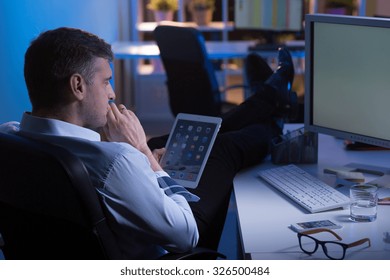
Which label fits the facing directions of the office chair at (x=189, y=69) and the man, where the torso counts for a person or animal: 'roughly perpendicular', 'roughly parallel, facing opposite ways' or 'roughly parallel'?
roughly parallel

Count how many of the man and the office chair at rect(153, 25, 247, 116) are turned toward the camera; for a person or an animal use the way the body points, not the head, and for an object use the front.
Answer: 0

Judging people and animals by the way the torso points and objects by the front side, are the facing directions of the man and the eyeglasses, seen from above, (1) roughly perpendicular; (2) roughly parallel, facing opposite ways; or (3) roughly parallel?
roughly parallel, facing opposite ways

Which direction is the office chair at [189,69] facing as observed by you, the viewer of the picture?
facing away from the viewer and to the right of the viewer

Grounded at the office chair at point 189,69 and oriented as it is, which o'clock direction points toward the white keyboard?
The white keyboard is roughly at 4 o'clock from the office chair.

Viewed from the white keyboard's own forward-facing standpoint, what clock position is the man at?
The man is roughly at 12 o'clock from the white keyboard.

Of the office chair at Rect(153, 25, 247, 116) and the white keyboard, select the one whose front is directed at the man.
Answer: the white keyboard

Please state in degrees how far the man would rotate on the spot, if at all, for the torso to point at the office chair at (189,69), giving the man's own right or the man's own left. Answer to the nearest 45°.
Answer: approximately 45° to the man's own left

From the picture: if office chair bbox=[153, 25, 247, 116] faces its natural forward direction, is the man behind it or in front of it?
behind

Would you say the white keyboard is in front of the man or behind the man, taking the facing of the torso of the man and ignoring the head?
in front

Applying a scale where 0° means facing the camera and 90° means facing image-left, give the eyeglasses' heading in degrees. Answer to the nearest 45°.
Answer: approximately 45°

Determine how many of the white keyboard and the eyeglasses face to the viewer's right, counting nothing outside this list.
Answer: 0

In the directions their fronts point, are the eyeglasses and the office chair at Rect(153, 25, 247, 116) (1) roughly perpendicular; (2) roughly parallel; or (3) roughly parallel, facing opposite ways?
roughly parallel, facing opposite ways

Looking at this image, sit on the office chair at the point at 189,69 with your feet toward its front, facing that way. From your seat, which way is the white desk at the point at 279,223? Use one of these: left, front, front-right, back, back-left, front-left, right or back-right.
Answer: back-right
